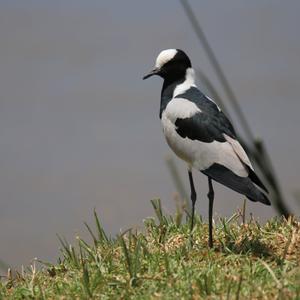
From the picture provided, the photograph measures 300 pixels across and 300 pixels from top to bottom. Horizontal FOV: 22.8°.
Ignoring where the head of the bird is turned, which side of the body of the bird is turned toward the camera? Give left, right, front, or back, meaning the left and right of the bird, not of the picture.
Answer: left
